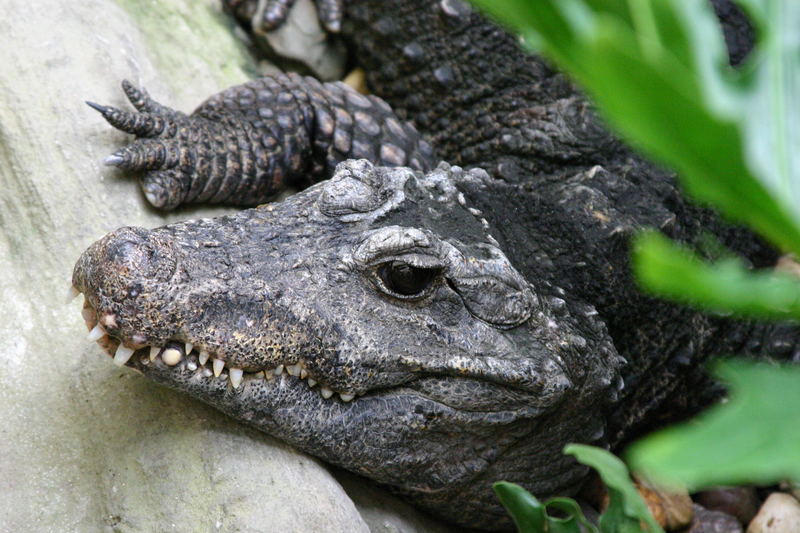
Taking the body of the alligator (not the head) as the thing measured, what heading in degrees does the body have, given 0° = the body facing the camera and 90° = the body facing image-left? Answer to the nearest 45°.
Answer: approximately 45°

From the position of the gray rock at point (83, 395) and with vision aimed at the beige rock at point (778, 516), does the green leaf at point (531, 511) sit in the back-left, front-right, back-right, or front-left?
front-right

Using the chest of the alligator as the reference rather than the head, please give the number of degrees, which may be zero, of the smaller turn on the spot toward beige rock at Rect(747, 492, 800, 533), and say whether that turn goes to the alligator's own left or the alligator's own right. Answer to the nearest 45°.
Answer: approximately 135° to the alligator's own left

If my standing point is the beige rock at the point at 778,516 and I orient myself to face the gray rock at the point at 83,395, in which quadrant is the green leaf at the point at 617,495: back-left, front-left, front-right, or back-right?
front-left

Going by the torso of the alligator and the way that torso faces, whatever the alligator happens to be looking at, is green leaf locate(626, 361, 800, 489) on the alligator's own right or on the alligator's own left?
on the alligator's own left

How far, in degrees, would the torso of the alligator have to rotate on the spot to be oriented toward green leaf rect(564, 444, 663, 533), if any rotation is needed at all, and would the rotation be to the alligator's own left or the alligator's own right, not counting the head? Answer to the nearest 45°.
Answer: approximately 90° to the alligator's own left

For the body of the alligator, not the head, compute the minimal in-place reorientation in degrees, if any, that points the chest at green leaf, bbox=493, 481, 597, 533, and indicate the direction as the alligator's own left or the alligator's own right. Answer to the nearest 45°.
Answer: approximately 90° to the alligator's own left
